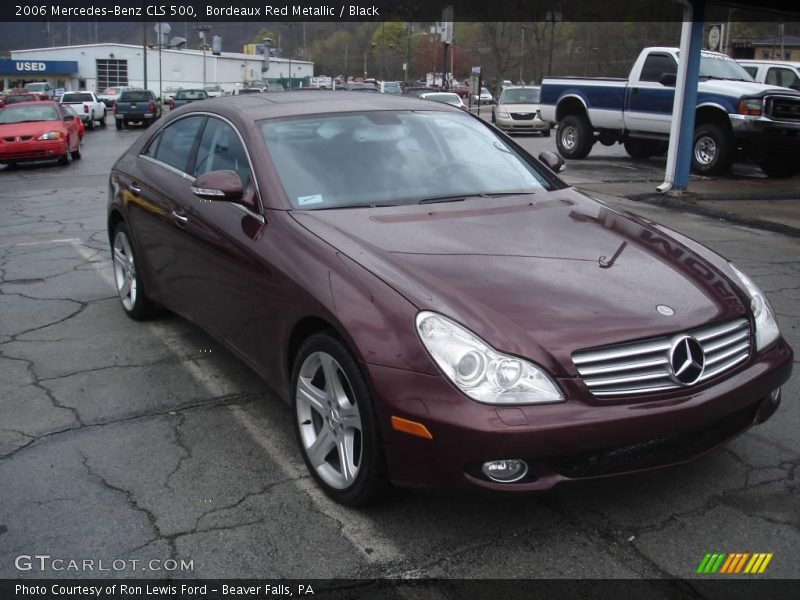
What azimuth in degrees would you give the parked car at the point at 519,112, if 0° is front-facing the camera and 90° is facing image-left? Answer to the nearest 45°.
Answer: approximately 0°

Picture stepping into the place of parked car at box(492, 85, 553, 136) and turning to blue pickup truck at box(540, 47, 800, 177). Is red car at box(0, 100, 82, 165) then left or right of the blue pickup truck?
right

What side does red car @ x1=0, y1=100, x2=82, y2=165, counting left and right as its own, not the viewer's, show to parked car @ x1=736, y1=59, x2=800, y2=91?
left

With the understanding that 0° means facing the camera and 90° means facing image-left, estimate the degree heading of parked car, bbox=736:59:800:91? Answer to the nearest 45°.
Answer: approximately 315°

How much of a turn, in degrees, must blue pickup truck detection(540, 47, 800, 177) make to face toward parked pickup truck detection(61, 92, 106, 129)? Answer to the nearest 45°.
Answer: approximately 180°
